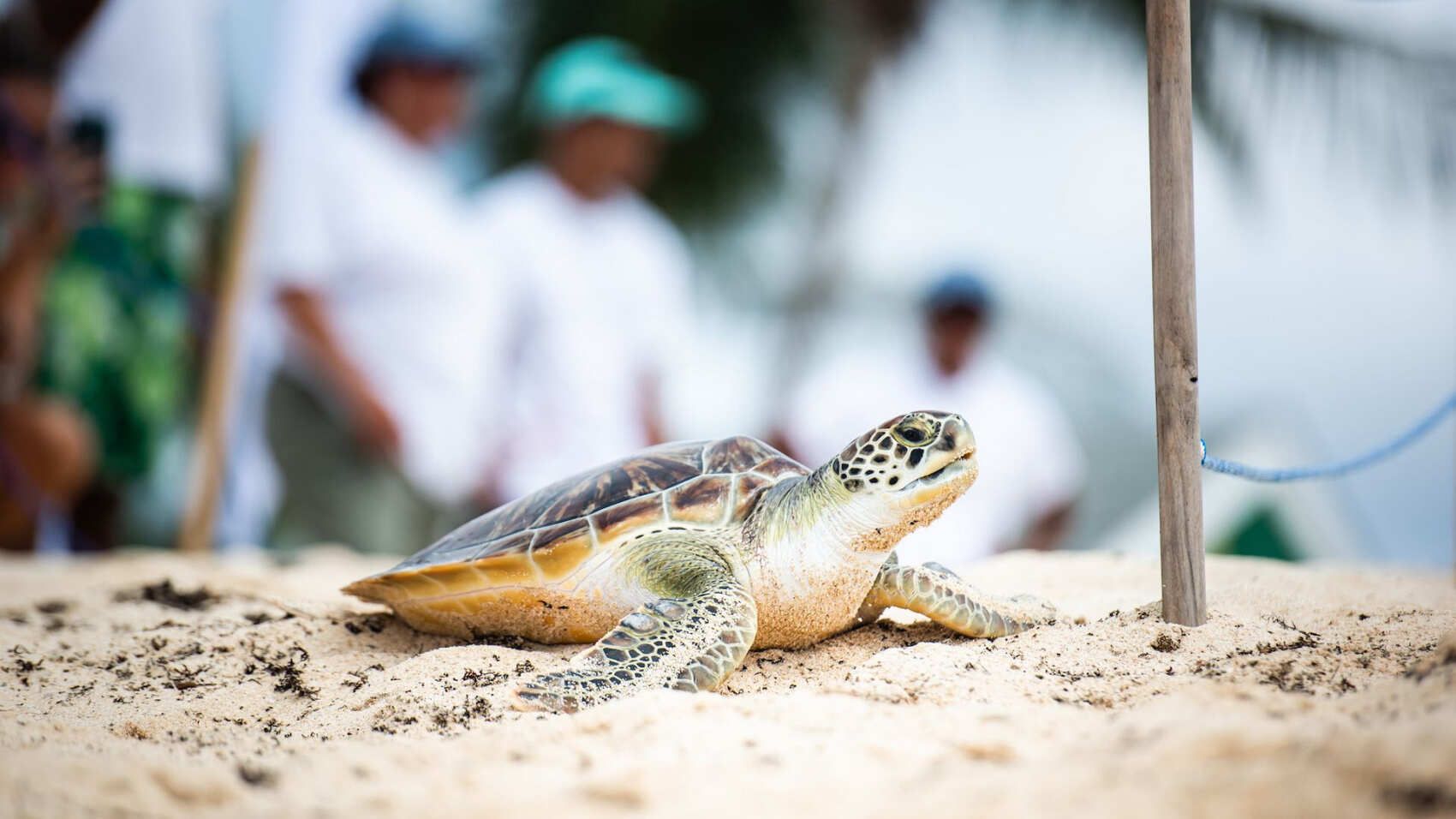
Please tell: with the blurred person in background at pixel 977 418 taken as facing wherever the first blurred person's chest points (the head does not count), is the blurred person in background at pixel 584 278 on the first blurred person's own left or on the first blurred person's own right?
on the first blurred person's own right

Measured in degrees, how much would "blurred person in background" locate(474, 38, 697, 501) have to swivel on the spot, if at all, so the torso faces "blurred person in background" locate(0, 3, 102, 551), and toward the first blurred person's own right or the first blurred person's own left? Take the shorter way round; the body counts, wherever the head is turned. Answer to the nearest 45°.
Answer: approximately 135° to the first blurred person's own right

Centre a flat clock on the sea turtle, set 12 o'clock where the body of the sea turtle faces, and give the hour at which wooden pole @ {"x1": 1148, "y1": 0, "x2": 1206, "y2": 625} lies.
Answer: The wooden pole is roughly at 11 o'clock from the sea turtle.

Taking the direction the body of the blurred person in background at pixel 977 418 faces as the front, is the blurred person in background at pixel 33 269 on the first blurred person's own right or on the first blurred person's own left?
on the first blurred person's own right
